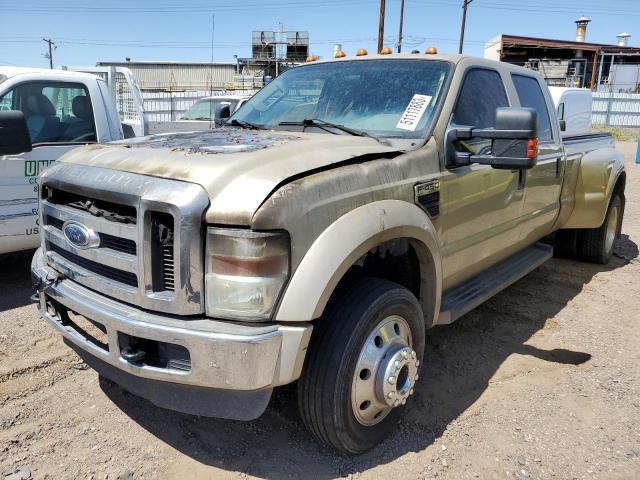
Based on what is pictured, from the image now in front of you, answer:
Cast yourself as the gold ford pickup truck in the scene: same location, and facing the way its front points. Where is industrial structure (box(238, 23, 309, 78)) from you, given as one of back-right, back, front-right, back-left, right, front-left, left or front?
back-right

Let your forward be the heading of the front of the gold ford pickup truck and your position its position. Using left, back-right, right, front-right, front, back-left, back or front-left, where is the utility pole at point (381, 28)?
back-right

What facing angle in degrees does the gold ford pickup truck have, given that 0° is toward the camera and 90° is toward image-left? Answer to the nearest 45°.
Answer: approximately 45°

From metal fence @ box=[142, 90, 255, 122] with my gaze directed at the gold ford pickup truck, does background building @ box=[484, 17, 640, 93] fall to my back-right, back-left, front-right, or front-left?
back-left

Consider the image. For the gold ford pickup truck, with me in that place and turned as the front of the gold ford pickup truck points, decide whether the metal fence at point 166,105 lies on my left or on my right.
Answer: on my right

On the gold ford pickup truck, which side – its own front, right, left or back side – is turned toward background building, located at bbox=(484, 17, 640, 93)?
back
